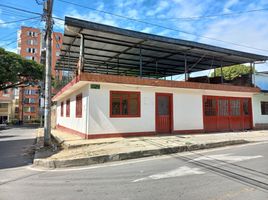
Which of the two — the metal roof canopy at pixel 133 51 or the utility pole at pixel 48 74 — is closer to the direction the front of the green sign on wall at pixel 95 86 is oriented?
the utility pole

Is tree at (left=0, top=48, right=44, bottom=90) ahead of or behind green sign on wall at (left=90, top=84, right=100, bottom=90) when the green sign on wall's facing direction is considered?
behind

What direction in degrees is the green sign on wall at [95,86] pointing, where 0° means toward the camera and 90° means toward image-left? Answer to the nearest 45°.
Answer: approximately 0°

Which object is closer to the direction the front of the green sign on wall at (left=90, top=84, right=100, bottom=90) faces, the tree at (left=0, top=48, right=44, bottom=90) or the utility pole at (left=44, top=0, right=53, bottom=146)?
the utility pole
